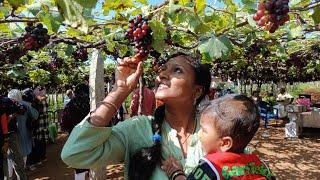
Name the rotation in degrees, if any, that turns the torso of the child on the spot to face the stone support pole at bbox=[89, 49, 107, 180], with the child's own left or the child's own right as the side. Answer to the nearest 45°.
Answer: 0° — they already face it

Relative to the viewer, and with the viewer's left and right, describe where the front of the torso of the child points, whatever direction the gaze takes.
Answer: facing away from the viewer and to the left of the viewer

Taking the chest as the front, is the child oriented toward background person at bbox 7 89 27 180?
yes

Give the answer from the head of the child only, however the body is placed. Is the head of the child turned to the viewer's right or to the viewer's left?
to the viewer's left
